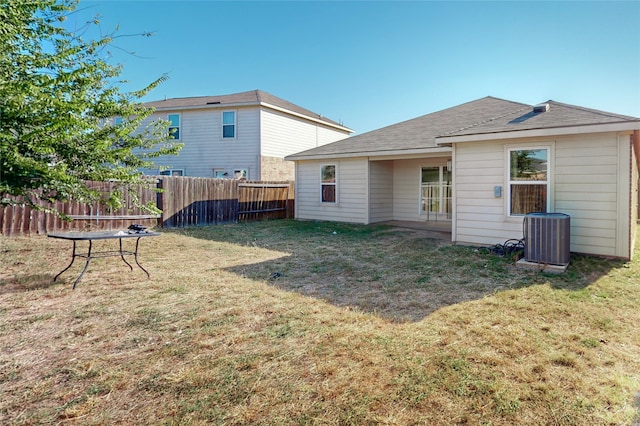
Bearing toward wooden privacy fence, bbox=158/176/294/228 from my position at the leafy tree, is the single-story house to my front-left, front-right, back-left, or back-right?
front-right

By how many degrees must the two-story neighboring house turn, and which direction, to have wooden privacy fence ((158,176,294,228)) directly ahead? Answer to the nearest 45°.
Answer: approximately 135° to its right

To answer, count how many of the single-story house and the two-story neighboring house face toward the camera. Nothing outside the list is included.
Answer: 0

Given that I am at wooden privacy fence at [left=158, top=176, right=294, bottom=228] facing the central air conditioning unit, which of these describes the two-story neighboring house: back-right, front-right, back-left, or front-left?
back-left

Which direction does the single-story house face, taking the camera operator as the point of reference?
facing away from the viewer and to the right of the viewer

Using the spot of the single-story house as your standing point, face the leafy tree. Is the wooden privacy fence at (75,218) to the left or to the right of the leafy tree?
right

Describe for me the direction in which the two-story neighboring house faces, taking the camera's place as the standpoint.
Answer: facing away from the viewer and to the right of the viewer

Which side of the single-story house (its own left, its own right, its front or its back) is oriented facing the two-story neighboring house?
left

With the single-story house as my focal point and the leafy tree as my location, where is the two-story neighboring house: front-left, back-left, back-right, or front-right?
front-left

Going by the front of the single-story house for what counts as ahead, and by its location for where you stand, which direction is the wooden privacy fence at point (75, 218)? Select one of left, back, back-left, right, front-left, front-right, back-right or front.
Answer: back-left

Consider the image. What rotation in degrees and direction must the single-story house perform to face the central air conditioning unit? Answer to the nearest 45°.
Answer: approximately 135° to its right

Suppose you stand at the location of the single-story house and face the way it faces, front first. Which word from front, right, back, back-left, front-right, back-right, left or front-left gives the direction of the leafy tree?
back

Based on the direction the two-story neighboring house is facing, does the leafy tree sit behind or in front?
behind

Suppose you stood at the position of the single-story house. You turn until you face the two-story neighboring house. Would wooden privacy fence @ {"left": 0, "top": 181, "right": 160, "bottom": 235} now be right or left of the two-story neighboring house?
left
